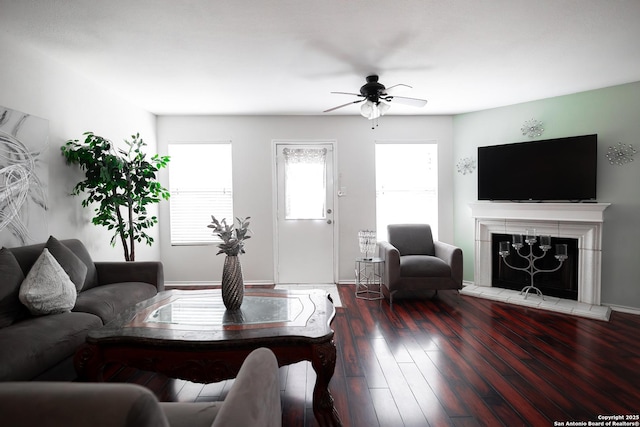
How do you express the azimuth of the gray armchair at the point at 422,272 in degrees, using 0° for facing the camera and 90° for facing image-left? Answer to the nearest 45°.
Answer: approximately 315°

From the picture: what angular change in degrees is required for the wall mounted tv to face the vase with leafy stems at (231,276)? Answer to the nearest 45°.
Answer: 0° — it already faces it

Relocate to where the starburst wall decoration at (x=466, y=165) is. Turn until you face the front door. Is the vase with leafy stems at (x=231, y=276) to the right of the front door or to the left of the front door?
left

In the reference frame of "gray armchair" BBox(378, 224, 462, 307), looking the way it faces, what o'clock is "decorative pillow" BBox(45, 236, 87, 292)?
The decorative pillow is roughly at 3 o'clock from the gray armchair.

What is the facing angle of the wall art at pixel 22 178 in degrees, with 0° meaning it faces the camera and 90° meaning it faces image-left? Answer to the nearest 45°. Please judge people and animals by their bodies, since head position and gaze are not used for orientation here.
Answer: approximately 315°

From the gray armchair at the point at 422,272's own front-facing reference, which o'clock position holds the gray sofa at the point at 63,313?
The gray sofa is roughly at 3 o'clock from the gray armchair.

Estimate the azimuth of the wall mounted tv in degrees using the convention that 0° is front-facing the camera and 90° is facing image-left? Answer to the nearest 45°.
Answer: approximately 45°

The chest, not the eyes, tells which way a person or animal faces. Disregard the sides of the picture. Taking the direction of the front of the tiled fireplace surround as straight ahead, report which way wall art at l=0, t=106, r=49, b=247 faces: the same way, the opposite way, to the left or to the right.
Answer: the opposite way

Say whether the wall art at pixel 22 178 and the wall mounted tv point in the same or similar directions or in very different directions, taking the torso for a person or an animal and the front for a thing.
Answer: very different directions

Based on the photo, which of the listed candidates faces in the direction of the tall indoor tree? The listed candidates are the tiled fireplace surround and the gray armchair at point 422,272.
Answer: the tiled fireplace surround
